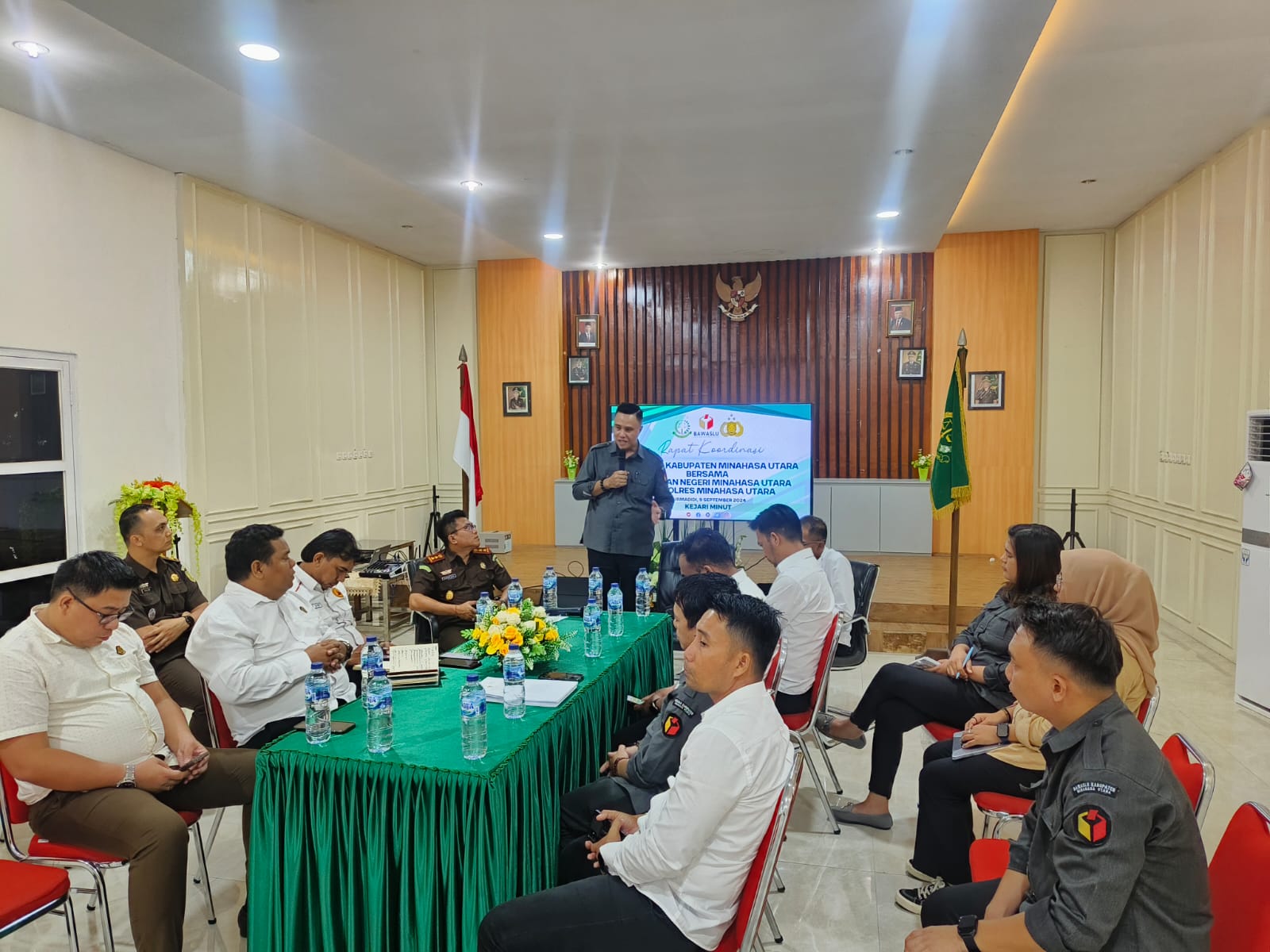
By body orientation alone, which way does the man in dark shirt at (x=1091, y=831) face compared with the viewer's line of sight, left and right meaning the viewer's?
facing to the left of the viewer

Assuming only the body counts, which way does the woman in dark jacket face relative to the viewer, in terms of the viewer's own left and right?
facing to the left of the viewer

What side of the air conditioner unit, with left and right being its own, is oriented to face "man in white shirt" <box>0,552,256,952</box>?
front

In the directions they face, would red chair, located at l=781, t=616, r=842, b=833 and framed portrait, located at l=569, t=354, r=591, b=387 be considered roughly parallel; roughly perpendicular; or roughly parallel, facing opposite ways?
roughly perpendicular

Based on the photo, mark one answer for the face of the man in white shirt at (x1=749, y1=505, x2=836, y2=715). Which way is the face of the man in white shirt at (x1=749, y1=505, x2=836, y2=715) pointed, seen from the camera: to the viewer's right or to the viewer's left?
to the viewer's left

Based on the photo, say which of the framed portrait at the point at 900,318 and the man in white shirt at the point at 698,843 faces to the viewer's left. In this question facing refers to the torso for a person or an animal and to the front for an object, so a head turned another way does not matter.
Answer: the man in white shirt

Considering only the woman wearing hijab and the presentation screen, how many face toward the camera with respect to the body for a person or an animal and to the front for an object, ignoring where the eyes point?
1

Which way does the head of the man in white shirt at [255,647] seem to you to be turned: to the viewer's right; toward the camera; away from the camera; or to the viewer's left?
to the viewer's right

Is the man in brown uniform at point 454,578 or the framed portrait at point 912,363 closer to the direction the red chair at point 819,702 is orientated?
the man in brown uniform

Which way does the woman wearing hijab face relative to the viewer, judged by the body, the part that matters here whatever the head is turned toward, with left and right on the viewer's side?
facing to the left of the viewer

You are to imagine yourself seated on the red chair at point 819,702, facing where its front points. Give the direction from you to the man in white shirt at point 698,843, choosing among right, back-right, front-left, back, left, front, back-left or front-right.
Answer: left

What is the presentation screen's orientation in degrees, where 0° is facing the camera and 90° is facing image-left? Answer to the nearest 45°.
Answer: approximately 0°

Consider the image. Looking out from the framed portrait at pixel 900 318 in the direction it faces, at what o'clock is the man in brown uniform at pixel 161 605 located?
The man in brown uniform is roughly at 1 o'clock from the framed portrait.

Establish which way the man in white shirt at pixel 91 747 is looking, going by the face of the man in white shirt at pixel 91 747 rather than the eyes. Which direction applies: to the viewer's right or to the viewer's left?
to the viewer's right
